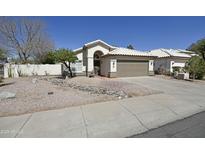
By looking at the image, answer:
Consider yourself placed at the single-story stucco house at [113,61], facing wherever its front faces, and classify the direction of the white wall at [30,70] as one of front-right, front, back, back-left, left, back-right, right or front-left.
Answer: right

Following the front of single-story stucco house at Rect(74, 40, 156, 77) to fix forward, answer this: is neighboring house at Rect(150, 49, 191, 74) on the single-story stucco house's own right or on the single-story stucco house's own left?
on the single-story stucco house's own left

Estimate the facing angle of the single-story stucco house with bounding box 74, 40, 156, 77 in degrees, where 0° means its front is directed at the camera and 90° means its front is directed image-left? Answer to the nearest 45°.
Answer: approximately 0°
